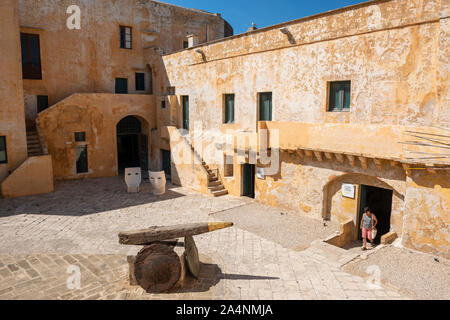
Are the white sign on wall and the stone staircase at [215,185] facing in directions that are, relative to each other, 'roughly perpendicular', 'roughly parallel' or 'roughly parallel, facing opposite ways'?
roughly perpendicular

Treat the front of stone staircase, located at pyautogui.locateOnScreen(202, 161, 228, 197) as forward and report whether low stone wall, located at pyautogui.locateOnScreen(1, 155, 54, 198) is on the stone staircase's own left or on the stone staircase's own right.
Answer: on the stone staircase's own right

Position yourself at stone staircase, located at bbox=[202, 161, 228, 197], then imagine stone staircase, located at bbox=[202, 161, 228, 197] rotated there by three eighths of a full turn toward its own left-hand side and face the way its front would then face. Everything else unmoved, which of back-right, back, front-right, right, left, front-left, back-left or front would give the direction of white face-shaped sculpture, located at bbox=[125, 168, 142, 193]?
left

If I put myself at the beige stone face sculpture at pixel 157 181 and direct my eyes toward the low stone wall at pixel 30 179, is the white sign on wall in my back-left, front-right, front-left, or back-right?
back-left

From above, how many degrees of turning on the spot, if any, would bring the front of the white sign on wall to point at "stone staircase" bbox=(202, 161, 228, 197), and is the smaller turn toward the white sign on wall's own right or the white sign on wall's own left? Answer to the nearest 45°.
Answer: approximately 90° to the white sign on wall's own right

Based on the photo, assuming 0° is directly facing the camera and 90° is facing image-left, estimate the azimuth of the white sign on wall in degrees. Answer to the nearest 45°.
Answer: approximately 45°

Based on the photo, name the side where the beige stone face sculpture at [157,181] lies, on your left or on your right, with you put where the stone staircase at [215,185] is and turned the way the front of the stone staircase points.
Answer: on your right

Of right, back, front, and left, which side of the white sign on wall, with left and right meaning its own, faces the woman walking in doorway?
left

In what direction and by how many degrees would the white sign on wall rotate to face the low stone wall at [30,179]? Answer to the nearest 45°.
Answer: approximately 45° to its right

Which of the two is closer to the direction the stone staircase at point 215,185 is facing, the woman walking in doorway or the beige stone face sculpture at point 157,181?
the woman walking in doorway
